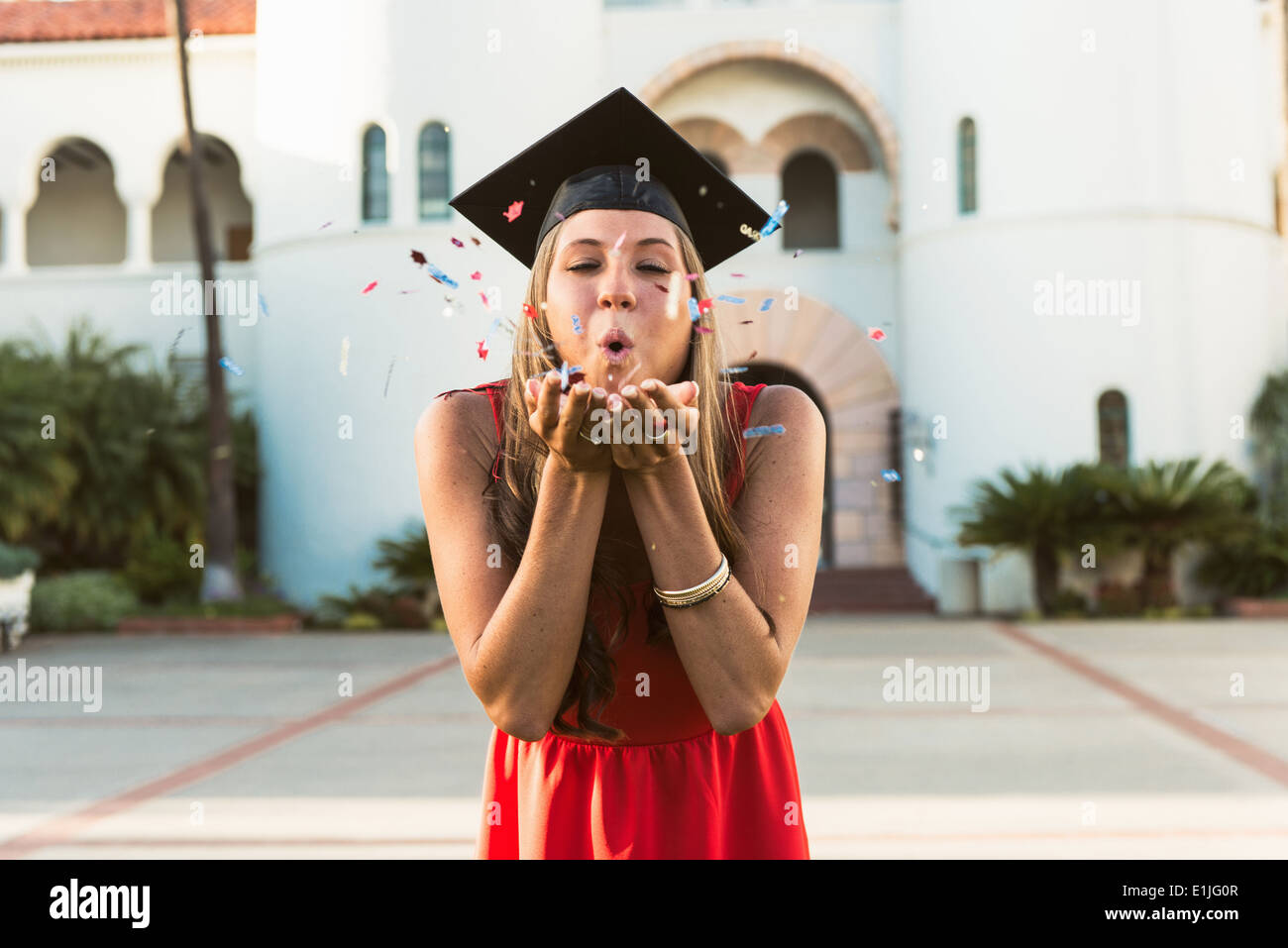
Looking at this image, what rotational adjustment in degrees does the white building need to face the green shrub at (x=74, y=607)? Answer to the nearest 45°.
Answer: approximately 90° to its right

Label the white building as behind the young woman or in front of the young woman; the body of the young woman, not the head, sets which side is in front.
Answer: behind

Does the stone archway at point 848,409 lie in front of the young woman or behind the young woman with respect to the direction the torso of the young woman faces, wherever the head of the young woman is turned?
behind

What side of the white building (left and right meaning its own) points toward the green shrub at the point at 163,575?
right

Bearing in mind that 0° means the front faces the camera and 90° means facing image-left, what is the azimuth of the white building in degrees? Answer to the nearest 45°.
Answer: approximately 0°

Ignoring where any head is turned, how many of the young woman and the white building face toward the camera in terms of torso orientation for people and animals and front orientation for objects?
2
